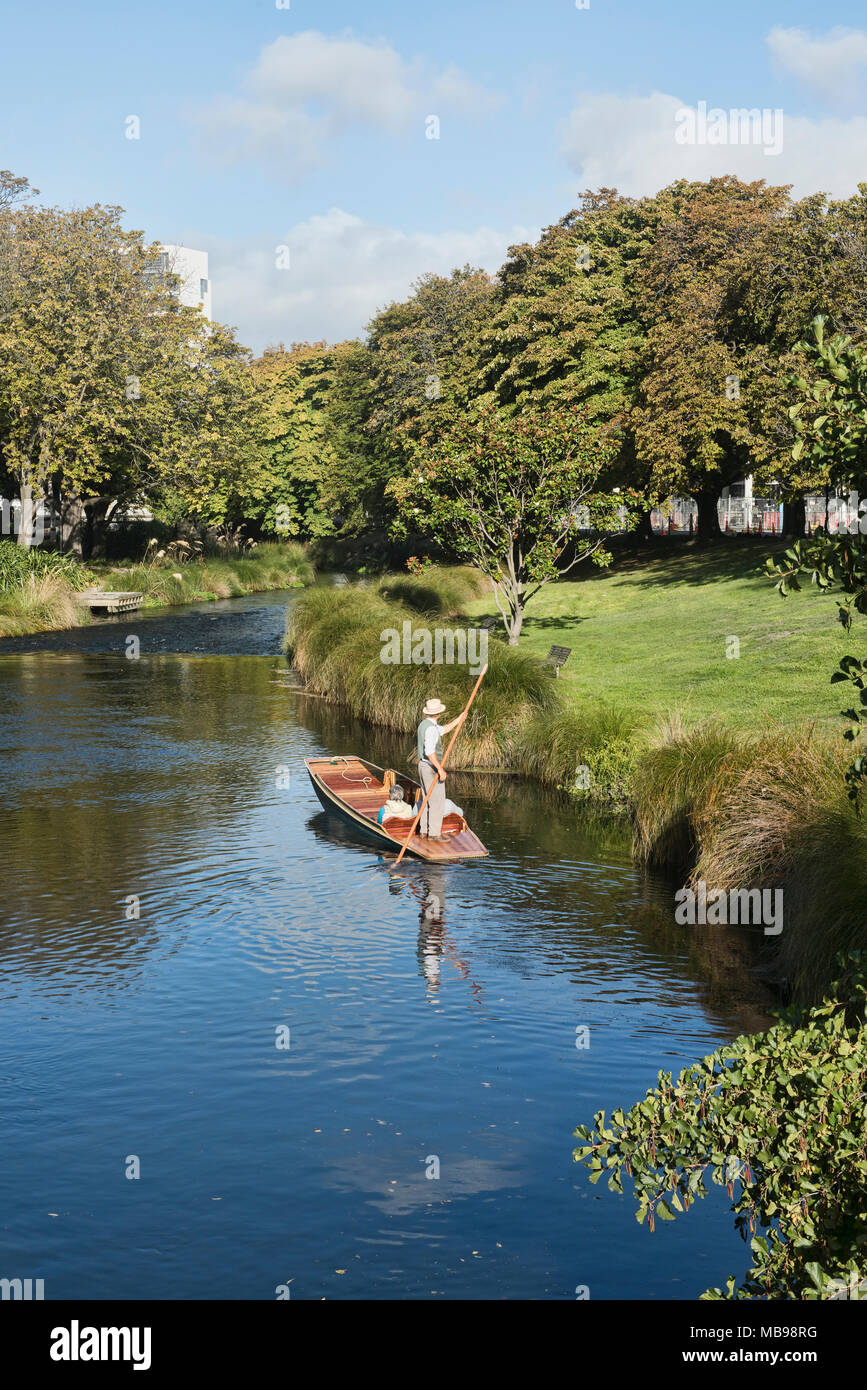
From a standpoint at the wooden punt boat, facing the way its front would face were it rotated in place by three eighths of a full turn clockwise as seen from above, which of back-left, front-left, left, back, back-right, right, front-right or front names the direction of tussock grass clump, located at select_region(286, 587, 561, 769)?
left

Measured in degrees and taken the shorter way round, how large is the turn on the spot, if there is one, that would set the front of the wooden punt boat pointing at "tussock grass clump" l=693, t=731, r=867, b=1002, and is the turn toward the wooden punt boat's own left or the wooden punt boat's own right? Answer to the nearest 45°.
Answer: approximately 180°

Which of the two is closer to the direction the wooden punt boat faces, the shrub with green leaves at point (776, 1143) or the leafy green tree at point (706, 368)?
the leafy green tree

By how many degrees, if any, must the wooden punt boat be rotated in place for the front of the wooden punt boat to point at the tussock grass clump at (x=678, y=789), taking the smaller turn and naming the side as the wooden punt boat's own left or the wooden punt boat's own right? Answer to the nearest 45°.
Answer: approximately 180°

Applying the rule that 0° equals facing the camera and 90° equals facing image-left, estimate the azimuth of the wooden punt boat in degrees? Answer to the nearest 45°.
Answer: approximately 135°

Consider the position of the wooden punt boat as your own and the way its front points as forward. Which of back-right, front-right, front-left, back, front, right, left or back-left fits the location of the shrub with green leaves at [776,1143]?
back-left

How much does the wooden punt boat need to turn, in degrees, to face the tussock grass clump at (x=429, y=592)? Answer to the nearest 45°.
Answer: approximately 45° to its right

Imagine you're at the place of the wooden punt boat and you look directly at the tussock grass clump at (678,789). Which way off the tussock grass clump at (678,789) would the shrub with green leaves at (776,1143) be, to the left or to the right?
right

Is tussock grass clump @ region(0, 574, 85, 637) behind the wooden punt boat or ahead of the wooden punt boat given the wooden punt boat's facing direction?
ahead
